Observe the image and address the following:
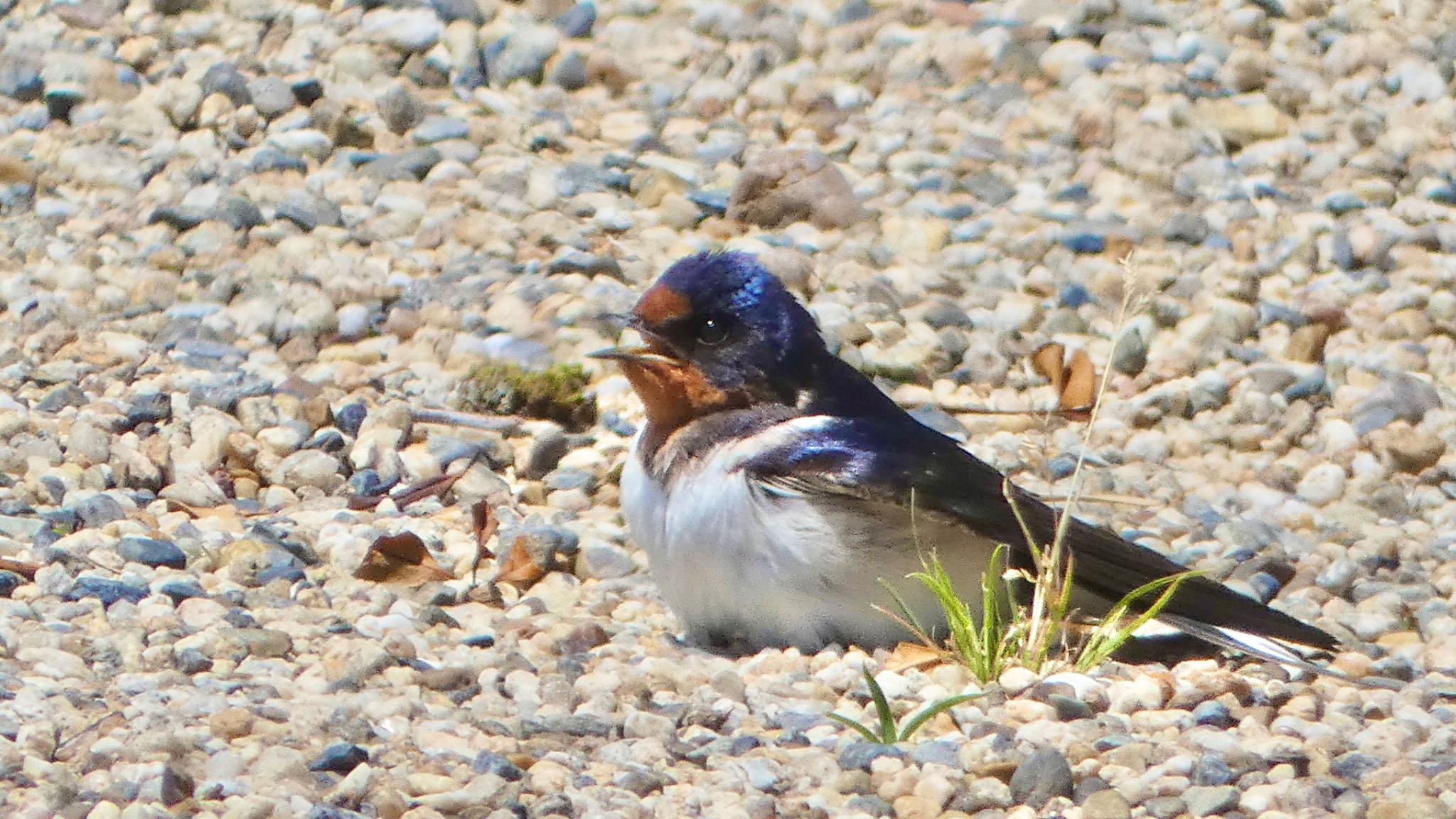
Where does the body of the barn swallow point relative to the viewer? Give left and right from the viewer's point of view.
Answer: facing to the left of the viewer

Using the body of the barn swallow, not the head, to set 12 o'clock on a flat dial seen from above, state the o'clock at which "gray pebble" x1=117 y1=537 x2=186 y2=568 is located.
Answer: The gray pebble is roughly at 12 o'clock from the barn swallow.

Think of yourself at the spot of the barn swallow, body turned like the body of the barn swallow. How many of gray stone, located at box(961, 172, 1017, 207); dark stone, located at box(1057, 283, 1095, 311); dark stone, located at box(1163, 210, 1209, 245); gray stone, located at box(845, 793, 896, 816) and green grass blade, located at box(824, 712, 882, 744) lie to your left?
2

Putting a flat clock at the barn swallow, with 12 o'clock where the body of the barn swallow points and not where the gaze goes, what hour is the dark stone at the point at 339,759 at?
The dark stone is roughly at 10 o'clock from the barn swallow.

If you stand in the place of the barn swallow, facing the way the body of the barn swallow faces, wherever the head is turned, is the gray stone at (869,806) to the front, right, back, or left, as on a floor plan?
left

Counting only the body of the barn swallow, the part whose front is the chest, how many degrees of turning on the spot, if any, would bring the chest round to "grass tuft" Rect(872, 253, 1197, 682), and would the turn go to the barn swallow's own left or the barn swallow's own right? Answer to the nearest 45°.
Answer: approximately 135° to the barn swallow's own left

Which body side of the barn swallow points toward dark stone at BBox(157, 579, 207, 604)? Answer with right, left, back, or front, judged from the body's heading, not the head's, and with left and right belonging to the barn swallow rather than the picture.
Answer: front

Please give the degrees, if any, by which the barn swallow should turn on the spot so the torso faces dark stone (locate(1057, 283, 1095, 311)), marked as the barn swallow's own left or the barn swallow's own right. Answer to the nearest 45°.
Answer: approximately 90° to the barn swallow's own right

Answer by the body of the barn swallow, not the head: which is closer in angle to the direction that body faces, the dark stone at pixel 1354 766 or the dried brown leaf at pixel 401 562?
the dried brown leaf

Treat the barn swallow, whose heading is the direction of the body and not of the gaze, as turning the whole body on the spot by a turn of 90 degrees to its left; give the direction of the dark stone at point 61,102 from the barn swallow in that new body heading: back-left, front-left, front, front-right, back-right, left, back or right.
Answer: back-right

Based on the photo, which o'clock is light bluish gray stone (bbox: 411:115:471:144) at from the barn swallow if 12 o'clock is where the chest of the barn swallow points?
The light bluish gray stone is roughly at 2 o'clock from the barn swallow.

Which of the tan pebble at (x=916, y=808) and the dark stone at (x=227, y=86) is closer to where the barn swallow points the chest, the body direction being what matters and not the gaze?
the dark stone

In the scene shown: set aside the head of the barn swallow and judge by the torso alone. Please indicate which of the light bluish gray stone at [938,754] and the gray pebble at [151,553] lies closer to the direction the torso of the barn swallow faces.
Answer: the gray pebble

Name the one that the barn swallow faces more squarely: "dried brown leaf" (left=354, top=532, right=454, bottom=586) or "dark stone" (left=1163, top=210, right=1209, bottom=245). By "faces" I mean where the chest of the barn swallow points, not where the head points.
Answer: the dried brown leaf
